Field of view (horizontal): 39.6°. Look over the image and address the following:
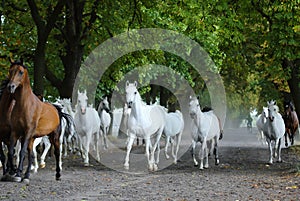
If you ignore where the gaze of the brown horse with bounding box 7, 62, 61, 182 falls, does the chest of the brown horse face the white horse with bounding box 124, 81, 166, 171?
no

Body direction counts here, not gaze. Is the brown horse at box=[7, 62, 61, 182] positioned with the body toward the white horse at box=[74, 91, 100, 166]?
no

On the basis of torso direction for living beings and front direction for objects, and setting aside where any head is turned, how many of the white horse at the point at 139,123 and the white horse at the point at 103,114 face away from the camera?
0

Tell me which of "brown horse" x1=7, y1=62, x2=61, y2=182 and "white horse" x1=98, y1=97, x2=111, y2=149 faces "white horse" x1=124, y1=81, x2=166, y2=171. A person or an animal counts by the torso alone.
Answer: "white horse" x1=98, y1=97, x2=111, y2=149

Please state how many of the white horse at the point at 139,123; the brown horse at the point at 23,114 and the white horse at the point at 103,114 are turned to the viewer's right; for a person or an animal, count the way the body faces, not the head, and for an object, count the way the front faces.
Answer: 0

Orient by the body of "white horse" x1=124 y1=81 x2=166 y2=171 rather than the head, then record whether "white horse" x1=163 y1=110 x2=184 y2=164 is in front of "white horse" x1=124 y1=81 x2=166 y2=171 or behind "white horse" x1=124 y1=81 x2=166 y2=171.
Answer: behind

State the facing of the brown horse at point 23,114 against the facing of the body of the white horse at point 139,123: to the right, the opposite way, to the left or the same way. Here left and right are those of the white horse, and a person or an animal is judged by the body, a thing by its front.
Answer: the same way

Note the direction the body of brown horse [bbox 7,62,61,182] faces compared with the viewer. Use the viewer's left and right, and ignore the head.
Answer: facing the viewer and to the left of the viewer

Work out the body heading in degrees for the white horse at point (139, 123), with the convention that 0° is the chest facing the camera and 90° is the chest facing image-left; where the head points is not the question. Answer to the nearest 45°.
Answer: approximately 45°

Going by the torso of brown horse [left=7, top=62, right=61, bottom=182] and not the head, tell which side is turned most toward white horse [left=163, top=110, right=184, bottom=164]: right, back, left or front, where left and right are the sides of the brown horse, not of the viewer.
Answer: back

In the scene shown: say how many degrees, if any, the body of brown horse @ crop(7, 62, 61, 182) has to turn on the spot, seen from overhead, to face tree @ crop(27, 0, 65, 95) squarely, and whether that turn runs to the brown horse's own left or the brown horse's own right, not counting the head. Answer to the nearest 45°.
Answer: approximately 135° to the brown horse's own right

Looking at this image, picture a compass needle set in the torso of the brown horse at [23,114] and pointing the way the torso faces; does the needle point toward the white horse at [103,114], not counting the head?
no

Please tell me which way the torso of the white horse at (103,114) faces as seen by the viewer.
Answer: toward the camera

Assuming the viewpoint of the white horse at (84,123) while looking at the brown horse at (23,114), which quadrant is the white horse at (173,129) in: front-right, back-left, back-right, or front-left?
back-left

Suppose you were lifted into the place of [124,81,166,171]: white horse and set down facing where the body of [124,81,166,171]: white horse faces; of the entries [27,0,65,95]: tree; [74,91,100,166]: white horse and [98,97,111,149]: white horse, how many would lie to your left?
0

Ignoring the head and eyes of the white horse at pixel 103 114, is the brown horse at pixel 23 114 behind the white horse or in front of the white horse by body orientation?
in front

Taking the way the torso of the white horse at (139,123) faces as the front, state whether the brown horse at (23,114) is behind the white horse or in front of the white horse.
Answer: in front
